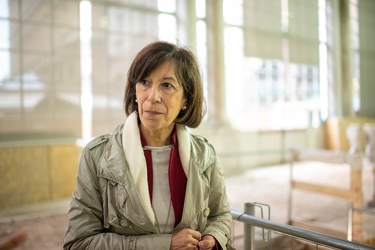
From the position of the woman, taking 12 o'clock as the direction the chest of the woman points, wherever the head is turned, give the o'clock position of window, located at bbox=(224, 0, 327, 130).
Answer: The window is roughly at 7 o'clock from the woman.

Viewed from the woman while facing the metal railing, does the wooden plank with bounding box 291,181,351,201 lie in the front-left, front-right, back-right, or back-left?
front-left

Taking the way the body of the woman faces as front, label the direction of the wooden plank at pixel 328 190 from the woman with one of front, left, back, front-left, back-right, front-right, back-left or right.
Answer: back-left

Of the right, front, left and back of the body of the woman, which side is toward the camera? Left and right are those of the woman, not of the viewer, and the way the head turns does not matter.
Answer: front
